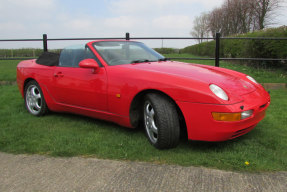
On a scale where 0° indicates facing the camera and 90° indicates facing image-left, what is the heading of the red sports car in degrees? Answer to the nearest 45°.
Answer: approximately 315°

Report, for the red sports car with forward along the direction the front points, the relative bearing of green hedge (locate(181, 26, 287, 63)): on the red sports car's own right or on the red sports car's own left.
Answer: on the red sports car's own left

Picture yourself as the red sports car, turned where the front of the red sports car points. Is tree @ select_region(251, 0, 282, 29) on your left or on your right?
on your left

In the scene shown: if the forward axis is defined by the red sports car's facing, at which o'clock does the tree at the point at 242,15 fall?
The tree is roughly at 8 o'clock from the red sports car.
